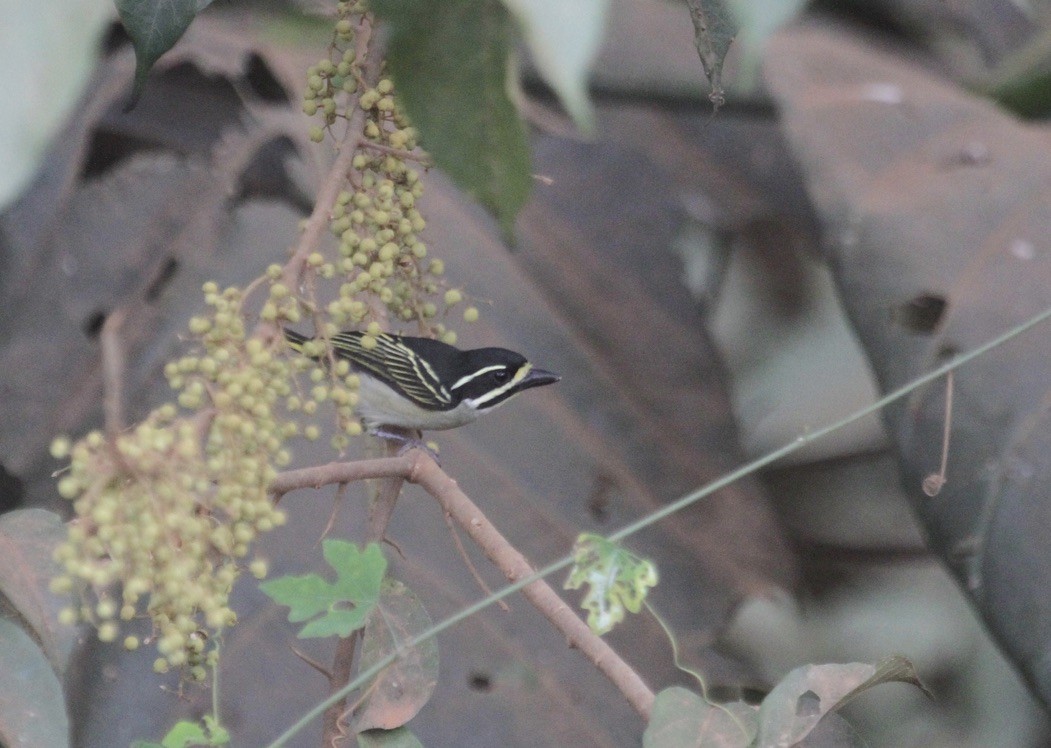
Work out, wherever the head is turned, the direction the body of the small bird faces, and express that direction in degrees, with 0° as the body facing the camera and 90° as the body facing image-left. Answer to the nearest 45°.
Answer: approximately 270°

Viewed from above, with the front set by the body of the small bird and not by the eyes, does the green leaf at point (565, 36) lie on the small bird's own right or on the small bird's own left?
on the small bird's own right

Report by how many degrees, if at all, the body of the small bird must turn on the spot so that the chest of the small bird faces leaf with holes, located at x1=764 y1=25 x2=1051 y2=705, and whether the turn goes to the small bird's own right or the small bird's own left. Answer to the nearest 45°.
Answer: approximately 45° to the small bird's own left
